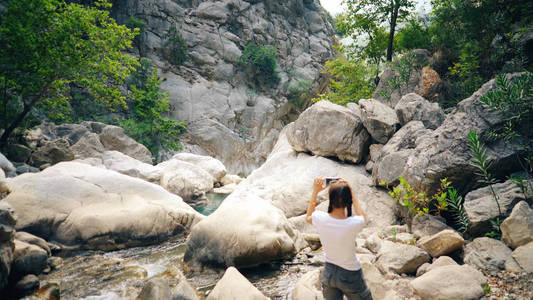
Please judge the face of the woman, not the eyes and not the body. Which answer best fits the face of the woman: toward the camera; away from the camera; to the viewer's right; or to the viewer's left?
away from the camera

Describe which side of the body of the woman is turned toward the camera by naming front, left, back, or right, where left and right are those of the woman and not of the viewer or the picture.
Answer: back

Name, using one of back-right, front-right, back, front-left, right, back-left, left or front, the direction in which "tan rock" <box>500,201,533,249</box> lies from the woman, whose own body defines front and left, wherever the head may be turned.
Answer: front-right

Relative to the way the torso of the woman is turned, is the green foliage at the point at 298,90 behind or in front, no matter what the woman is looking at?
in front

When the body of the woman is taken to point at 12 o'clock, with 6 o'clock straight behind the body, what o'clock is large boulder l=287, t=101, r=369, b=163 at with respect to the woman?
The large boulder is roughly at 12 o'clock from the woman.

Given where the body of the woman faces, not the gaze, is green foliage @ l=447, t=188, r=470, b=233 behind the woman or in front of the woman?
in front

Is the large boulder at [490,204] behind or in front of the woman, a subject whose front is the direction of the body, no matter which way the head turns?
in front

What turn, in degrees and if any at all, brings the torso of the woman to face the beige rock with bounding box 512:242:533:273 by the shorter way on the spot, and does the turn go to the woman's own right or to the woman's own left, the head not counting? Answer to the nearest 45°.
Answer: approximately 45° to the woman's own right

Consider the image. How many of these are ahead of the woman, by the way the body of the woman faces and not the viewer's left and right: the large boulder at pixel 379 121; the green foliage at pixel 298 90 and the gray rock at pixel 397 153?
3

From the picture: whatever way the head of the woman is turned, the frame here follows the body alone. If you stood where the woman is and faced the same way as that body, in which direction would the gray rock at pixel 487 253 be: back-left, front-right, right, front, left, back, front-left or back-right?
front-right

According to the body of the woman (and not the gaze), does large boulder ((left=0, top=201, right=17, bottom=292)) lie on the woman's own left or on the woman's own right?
on the woman's own left
